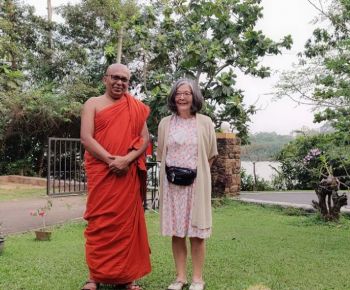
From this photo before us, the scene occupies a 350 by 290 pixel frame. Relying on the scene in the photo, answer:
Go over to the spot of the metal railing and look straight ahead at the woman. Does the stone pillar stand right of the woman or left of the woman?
left

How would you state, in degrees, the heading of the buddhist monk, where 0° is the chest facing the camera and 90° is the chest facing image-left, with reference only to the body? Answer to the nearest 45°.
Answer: approximately 0°

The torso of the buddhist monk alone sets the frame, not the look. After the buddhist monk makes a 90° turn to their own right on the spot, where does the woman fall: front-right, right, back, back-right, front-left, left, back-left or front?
back

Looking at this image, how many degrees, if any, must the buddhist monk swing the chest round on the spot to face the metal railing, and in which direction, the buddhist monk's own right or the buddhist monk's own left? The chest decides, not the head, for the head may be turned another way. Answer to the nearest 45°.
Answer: approximately 180°

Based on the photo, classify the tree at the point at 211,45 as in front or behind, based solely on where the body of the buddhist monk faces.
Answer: behind
